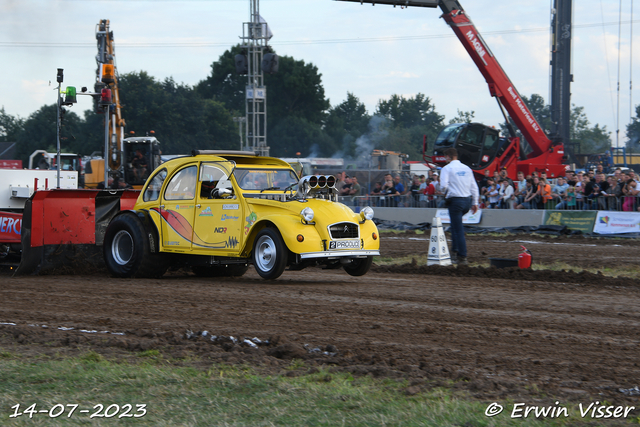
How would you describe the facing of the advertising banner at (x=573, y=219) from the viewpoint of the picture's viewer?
facing the viewer

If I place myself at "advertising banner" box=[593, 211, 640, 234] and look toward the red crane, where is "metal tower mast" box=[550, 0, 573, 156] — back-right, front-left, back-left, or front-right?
front-right

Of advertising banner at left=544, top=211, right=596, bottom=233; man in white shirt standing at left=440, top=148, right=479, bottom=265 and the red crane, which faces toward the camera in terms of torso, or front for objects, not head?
the advertising banner

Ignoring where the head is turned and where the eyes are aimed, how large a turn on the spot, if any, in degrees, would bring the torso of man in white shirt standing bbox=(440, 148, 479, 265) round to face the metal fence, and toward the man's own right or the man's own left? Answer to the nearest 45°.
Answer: approximately 45° to the man's own right

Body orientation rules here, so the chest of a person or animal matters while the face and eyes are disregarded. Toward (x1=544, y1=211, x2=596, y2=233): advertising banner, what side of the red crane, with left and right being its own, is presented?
left

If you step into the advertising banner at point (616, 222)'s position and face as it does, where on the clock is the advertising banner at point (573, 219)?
the advertising banner at point (573, 219) is roughly at 4 o'clock from the advertising banner at point (616, 222).

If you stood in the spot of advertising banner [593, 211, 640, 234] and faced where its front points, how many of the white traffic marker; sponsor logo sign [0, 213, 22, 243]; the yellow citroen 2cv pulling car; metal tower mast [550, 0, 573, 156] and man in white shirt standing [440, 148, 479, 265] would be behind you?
1

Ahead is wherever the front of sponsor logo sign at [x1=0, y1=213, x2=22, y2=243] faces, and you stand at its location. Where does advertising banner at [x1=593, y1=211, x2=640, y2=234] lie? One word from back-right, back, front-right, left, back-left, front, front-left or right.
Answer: left

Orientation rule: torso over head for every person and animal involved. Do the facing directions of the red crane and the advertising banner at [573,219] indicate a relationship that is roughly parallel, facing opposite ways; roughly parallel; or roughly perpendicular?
roughly perpendicular

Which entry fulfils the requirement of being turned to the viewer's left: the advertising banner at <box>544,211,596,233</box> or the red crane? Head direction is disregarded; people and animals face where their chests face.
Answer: the red crane

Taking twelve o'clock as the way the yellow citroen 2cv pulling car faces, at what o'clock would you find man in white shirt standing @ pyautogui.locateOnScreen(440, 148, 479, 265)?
The man in white shirt standing is roughly at 10 o'clock from the yellow citroen 2cv pulling car.

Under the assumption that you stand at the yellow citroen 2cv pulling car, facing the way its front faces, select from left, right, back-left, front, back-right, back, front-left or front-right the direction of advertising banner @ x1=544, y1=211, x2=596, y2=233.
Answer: left

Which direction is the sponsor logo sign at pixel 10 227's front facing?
toward the camera

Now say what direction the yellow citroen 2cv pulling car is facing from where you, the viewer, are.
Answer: facing the viewer and to the right of the viewer

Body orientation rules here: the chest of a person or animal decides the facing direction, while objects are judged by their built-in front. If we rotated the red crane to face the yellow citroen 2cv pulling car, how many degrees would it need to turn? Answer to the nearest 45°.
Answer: approximately 90° to its left

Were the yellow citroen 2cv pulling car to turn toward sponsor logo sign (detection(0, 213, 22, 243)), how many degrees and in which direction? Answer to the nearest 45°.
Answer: approximately 180°
